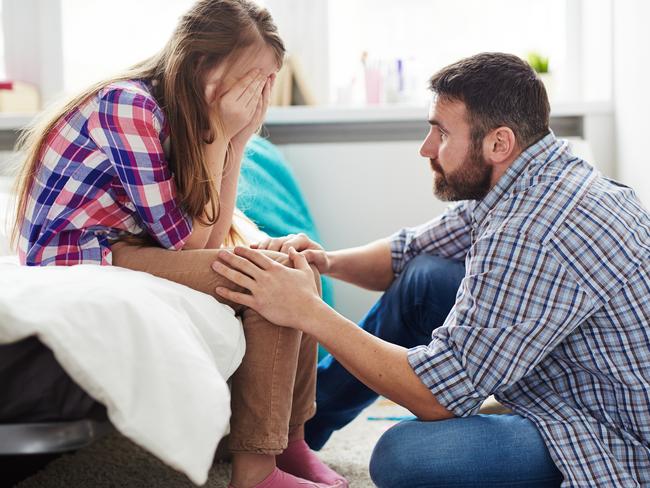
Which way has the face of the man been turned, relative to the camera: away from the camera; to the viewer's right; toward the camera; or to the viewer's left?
to the viewer's left

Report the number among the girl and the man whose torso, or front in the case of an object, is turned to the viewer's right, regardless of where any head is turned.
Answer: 1

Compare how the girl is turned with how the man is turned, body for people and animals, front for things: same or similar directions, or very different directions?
very different directions

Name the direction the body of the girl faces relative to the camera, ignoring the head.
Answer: to the viewer's right

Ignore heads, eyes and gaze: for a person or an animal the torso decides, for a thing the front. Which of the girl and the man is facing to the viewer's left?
the man

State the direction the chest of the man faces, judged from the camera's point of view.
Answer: to the viewer's left
